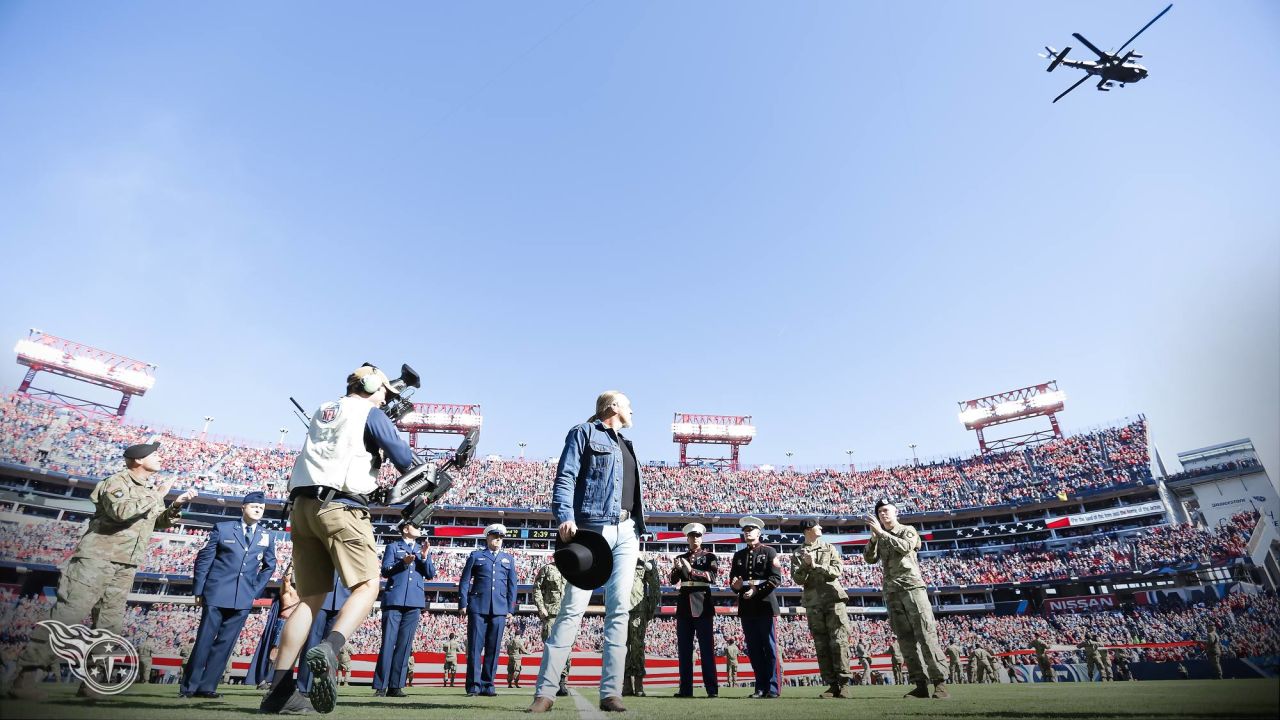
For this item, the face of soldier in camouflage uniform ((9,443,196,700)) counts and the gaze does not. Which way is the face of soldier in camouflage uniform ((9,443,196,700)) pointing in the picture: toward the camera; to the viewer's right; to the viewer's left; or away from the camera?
to the viewer's right

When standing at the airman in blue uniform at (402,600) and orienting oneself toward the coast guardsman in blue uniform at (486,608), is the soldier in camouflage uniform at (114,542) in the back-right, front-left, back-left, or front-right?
back-right

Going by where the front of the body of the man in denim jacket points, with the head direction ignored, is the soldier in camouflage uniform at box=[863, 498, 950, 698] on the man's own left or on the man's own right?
on the man's own left

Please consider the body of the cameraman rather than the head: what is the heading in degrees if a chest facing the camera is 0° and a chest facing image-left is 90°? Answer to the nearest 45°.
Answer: approximately 225°

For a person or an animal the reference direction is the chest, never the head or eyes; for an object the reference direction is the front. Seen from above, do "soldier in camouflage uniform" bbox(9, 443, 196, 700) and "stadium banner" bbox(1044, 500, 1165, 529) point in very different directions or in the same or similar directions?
very different directions

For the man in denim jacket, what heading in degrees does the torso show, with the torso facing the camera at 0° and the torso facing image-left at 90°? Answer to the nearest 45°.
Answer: approximately 315°
